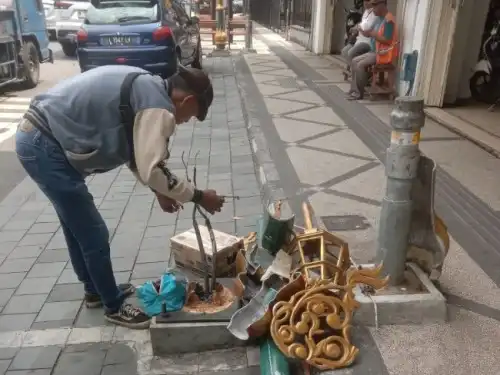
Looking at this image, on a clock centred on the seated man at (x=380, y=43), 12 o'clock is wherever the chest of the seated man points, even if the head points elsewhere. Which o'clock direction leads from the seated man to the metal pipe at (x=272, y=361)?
The metal pipe is roughly at 9 o'clock from the seated man.

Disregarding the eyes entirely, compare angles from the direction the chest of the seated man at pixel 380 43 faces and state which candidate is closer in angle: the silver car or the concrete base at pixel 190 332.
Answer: the silver car

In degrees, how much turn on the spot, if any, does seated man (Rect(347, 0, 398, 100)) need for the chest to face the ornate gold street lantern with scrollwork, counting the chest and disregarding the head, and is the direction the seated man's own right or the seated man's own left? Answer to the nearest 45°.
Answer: approximately 90° to the seated man's own left

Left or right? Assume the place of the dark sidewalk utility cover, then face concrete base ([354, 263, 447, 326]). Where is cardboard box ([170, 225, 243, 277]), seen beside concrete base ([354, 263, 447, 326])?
right

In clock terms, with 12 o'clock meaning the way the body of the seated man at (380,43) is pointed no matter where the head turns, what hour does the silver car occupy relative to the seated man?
The silver car is roughly at 1 o'clock from the seated man.

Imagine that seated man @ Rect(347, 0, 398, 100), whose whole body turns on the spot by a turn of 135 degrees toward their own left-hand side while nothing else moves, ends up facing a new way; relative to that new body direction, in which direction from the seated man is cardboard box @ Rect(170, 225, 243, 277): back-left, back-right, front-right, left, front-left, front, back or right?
front-right

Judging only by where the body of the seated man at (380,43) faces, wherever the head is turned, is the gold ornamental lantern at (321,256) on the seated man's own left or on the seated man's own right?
on the seated man's own left

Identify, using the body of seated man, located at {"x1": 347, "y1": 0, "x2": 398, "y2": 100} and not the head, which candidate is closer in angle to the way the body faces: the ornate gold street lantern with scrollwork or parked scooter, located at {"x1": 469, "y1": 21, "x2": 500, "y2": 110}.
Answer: the ornate gold street lantern with scrollwork

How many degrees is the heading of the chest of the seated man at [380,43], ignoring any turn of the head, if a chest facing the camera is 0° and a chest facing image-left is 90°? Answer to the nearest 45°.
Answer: approximately 90°
